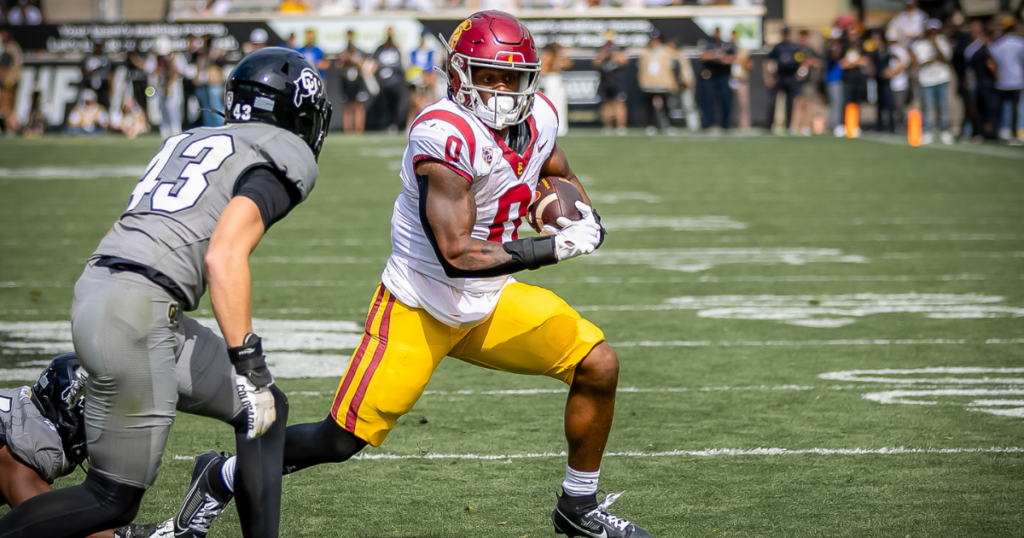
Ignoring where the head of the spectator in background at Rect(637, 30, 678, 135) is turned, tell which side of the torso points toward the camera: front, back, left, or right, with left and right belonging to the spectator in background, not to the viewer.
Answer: front

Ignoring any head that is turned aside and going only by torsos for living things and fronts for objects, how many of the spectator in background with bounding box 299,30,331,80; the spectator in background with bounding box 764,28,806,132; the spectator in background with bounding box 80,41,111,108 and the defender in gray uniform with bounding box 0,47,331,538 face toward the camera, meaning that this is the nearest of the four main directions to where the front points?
3

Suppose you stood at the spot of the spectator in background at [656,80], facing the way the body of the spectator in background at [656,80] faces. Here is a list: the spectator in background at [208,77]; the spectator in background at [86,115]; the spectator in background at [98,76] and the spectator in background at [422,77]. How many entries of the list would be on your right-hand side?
4

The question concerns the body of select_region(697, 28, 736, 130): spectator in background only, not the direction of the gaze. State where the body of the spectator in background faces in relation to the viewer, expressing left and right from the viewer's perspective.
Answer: facing the viewer

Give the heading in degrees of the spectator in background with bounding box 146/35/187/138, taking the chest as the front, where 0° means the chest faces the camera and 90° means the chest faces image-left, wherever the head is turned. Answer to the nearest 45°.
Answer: approximately 0°

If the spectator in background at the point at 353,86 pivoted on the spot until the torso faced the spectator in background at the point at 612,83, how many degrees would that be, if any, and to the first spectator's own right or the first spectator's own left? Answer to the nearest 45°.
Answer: approximately 90° to the first spectator's own left

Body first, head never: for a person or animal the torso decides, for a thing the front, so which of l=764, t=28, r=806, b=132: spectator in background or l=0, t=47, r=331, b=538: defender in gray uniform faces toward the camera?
the spectator in background

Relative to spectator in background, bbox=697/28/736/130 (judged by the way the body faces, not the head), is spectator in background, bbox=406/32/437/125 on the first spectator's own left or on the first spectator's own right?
on the first spectator's own right

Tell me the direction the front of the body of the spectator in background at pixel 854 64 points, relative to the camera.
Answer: toward the camera

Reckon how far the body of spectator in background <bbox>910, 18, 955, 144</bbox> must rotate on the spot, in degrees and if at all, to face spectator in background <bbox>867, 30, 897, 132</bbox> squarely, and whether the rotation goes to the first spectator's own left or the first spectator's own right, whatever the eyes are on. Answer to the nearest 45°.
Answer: approximately 135° to the first spectator's own right

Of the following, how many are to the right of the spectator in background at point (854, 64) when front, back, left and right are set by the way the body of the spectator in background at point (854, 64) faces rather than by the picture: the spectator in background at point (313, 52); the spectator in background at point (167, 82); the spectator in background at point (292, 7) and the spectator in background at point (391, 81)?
4

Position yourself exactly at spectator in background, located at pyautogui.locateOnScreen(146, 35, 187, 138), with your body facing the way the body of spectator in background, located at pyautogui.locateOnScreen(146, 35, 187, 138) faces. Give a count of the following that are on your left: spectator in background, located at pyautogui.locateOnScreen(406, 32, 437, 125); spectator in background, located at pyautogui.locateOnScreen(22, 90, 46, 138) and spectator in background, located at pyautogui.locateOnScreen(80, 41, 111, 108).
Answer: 1

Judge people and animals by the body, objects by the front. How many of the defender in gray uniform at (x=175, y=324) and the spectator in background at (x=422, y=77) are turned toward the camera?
1

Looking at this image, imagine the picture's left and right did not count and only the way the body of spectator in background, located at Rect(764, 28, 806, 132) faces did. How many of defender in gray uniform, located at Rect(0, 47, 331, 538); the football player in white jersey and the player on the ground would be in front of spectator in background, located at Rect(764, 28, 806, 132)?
3

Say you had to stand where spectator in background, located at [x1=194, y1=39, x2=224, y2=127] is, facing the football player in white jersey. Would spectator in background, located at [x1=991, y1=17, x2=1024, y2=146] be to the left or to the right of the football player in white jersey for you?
left

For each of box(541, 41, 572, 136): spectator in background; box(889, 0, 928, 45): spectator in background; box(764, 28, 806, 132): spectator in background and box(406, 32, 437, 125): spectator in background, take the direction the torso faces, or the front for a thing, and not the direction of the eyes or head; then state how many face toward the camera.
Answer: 4

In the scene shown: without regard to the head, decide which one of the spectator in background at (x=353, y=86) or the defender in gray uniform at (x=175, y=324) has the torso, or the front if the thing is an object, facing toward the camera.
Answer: the spectator in background
